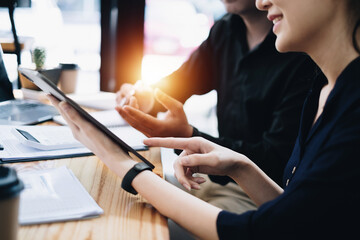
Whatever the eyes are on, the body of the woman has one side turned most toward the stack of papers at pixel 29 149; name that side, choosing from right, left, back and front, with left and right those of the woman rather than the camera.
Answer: front

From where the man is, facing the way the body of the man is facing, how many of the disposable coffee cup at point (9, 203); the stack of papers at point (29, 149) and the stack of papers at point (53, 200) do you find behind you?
0

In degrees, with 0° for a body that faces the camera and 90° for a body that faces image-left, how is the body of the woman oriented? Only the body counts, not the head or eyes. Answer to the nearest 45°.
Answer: approximately 90°

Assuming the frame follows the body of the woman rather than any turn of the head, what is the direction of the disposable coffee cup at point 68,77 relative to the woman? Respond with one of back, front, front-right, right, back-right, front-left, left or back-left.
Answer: front-right

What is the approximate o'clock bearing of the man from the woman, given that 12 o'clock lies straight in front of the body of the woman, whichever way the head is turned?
The man is roughly at 3 o'clock from the woman.

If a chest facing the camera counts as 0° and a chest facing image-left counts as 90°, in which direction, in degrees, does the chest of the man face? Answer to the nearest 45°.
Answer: approximately 45°

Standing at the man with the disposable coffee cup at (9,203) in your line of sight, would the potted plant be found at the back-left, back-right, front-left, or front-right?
front-right

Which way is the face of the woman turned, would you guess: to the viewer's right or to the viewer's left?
to the viewer's left

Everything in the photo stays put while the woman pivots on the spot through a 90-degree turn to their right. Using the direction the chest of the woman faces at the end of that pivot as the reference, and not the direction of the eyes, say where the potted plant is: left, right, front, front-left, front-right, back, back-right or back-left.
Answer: front-left

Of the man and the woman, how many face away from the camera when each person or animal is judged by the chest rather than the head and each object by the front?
0
